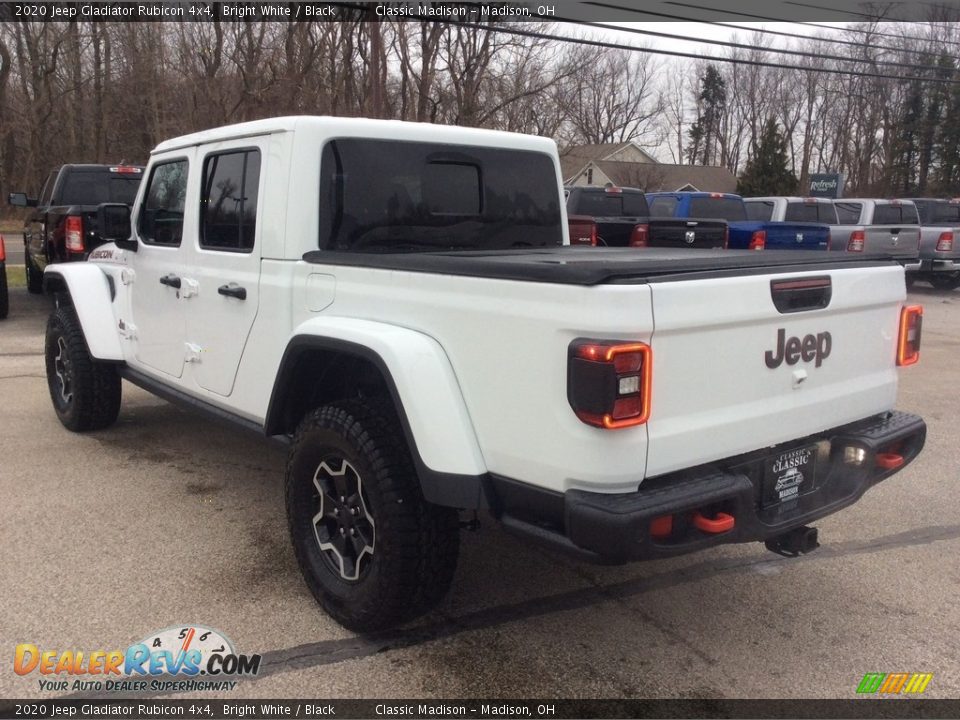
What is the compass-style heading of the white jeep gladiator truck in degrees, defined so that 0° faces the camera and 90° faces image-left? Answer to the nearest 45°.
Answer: approximately 135°

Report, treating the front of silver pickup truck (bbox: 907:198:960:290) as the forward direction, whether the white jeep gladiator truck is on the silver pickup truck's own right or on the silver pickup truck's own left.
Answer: on the silver pickup truck's own left

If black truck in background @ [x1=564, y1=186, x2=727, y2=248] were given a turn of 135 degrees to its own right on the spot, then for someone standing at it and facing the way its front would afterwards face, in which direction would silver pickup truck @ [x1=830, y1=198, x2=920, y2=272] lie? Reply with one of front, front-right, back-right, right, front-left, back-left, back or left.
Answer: front-left

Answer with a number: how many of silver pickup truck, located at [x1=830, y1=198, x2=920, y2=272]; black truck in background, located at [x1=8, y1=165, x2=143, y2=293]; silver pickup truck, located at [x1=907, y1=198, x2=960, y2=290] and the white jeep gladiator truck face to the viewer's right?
0

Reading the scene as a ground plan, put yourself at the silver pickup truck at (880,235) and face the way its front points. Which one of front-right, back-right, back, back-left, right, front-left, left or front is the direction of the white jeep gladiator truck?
back-left

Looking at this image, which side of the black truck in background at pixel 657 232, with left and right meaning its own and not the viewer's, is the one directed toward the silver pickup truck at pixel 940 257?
right

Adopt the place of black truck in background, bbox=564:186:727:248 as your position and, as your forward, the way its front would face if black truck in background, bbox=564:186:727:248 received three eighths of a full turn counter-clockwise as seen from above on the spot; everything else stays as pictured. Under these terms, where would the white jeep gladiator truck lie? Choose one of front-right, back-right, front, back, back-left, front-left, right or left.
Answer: front

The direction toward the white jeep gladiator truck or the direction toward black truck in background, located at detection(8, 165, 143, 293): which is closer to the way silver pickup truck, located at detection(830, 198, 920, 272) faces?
the black truck in background

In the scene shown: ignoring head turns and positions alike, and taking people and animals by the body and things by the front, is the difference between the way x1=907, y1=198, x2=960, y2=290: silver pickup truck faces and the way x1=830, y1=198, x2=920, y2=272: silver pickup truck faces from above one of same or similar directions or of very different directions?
same or similar directions

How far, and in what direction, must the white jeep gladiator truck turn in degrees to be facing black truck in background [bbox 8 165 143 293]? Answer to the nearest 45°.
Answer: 0° — it already faces it

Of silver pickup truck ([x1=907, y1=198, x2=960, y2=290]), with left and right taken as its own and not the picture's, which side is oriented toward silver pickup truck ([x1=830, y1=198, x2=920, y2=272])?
left

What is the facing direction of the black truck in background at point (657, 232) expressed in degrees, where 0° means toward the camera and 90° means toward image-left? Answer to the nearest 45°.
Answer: approximately 135°

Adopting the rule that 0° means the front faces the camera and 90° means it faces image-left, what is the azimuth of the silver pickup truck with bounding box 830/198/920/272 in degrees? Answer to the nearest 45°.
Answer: approximately 135°

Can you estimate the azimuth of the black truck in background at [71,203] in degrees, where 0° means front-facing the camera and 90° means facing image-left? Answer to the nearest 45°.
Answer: approximately 135°
